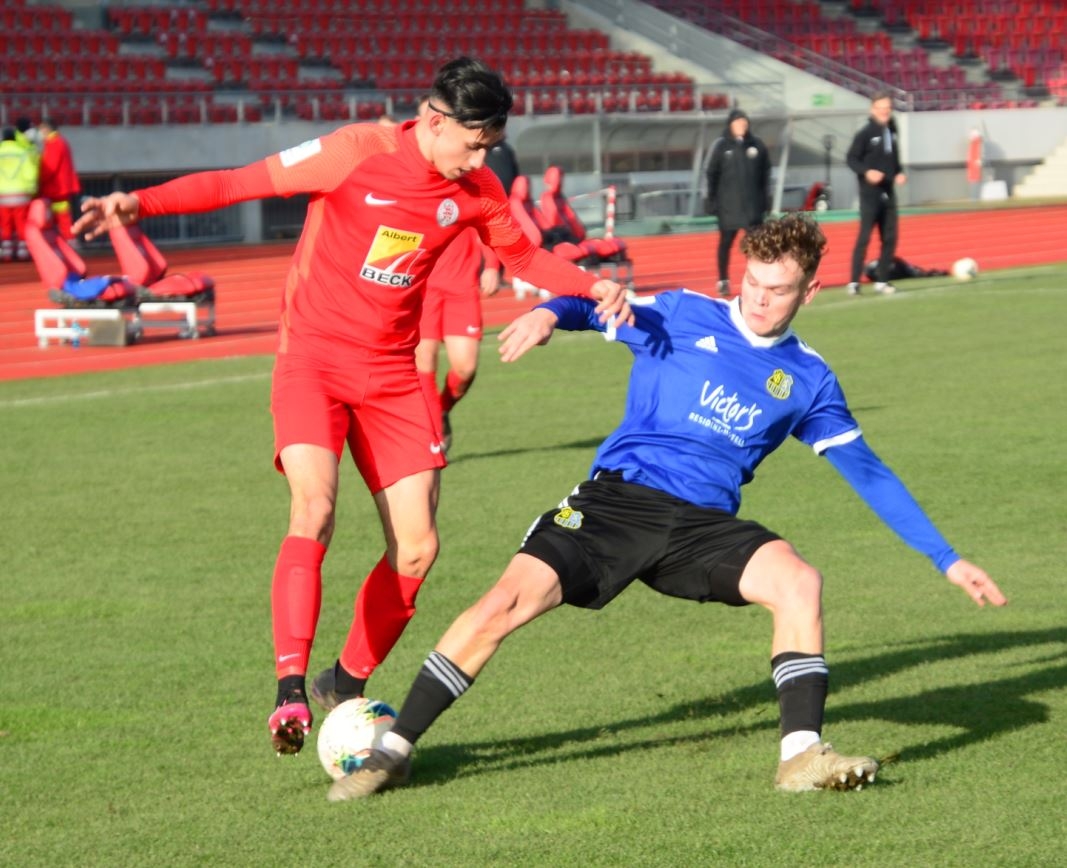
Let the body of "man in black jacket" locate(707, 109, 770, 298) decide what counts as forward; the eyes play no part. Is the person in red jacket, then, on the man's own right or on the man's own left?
on the man's own right

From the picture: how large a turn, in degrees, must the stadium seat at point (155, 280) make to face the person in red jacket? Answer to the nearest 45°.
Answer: approximately 180°

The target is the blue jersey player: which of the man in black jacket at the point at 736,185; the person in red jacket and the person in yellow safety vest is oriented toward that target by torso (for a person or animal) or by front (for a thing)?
the man in black jacket

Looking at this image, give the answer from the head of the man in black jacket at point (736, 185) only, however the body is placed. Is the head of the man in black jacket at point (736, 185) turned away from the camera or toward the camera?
toward the camera

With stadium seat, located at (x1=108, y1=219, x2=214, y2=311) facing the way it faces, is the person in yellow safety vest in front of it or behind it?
behind

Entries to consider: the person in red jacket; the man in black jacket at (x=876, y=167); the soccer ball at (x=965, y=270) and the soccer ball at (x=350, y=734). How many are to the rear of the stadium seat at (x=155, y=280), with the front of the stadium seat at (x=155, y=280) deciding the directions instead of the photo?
1

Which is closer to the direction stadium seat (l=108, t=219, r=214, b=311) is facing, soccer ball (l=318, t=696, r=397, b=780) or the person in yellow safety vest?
the soccer ball

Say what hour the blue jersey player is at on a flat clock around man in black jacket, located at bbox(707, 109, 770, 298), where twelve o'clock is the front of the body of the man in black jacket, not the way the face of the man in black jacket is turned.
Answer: The blue jersey player is roughly at 12 o'clock from the man in black jacket.

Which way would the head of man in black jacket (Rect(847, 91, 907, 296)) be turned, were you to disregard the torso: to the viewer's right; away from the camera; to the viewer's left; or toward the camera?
toward the camera

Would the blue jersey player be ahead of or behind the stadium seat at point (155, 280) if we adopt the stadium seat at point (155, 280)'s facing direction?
ahead

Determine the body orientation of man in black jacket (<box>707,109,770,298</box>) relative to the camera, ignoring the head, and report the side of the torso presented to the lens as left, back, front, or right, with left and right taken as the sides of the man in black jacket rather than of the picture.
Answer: front

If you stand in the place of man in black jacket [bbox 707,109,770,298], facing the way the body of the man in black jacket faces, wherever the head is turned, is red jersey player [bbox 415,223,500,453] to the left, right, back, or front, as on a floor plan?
front
